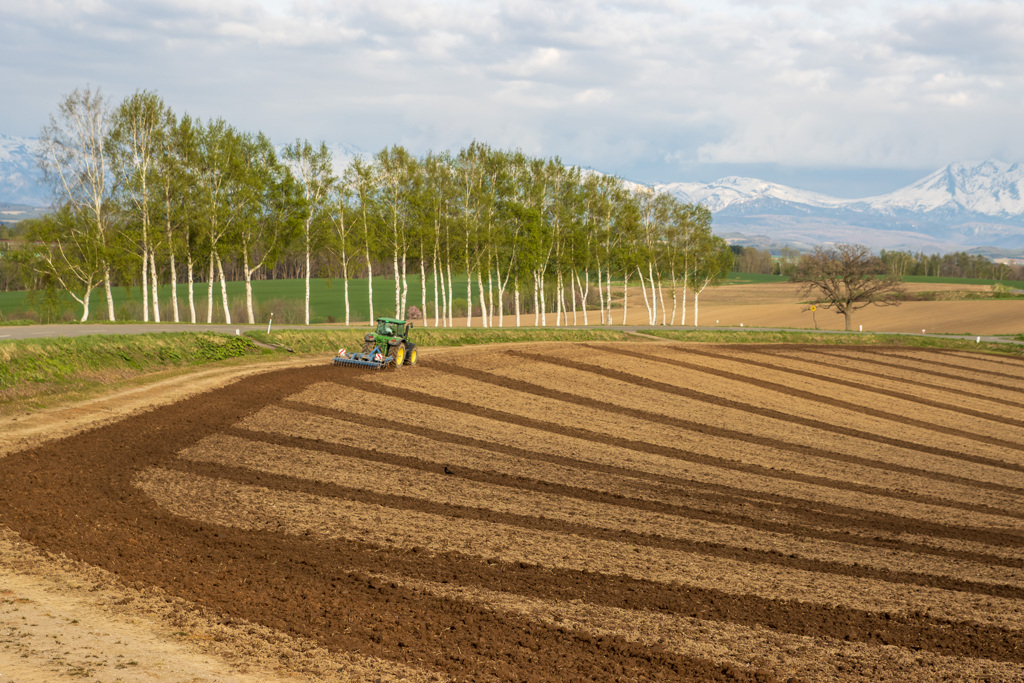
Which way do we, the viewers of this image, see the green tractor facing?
facing away from the viewer and to the right of the viewer
